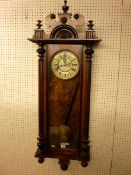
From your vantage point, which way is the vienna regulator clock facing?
toward the camera
